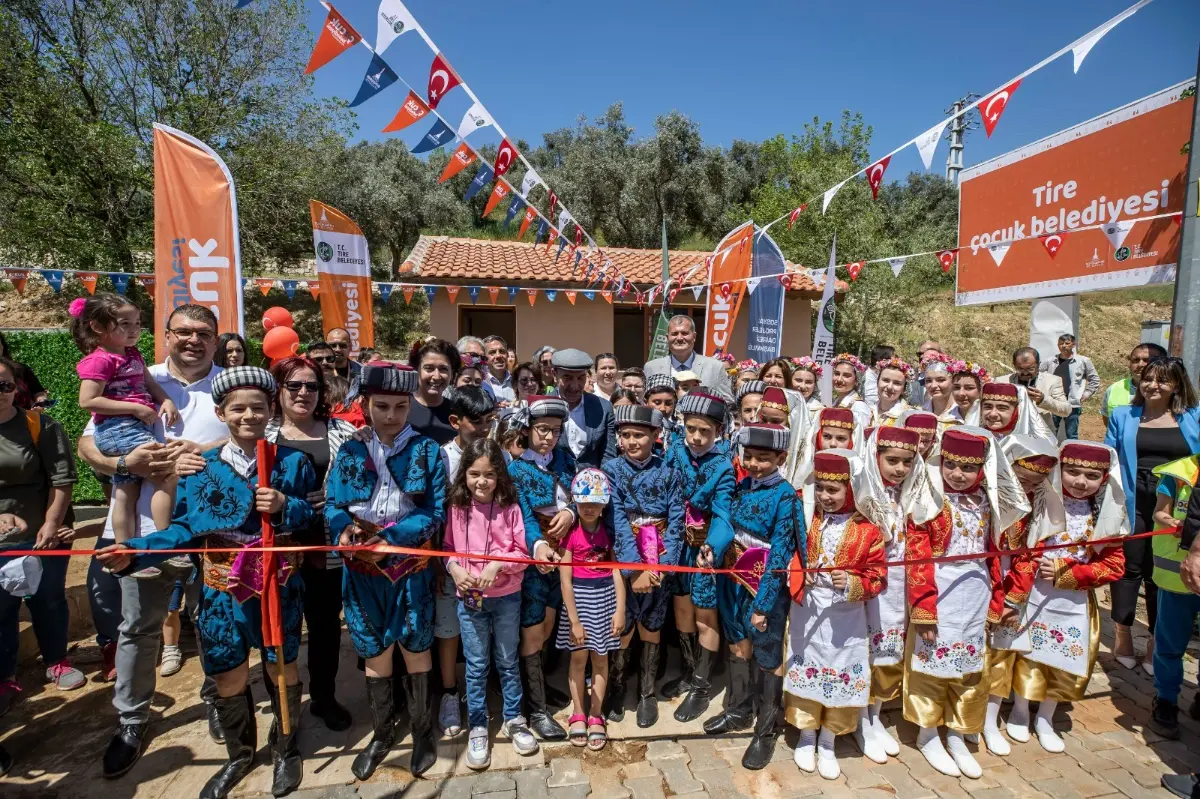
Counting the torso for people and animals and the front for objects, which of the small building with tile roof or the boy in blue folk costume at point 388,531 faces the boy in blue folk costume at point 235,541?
the small building with tile roof

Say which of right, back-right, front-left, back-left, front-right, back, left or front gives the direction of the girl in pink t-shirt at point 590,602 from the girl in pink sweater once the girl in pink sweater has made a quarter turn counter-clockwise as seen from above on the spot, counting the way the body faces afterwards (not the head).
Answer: front

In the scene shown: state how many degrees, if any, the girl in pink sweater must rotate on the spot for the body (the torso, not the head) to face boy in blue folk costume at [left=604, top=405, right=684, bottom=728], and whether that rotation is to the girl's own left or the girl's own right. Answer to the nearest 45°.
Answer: approximately 90° to the girl's own left

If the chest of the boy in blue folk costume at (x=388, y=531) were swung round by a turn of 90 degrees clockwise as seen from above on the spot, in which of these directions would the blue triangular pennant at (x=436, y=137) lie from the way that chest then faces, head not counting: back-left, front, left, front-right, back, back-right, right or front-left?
right

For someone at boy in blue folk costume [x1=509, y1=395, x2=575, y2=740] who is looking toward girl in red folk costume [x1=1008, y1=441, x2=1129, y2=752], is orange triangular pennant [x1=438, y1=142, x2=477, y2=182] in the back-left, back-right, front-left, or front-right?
back-left

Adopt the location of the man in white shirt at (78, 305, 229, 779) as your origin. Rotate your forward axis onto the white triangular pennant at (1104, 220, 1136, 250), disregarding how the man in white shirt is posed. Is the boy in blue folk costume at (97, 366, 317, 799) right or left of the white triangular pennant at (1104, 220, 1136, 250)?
right

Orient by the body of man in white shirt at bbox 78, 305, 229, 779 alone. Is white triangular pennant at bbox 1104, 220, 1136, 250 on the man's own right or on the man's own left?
on the man's own left

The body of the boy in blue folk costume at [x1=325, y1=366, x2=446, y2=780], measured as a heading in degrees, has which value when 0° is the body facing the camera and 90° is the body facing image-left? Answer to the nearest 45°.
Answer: approximately 0°

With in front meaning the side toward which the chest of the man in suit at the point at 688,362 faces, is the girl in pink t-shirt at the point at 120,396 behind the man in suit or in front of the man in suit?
in front

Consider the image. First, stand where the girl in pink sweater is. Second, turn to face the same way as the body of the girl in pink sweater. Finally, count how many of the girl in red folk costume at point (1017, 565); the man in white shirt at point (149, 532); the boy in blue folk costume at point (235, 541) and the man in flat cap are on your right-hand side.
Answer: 2
